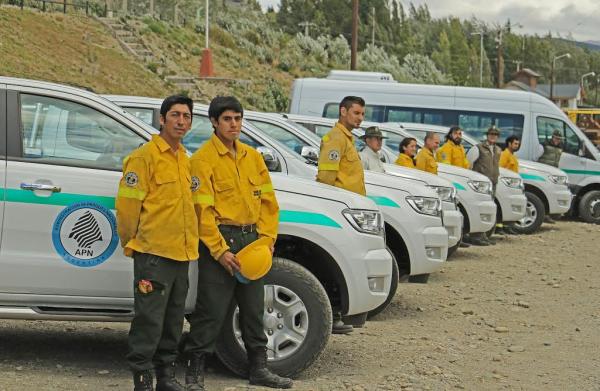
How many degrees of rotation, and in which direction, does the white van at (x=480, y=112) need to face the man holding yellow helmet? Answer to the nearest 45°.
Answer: approximately 90° to its right

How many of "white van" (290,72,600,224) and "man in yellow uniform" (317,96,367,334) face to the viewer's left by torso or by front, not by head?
0

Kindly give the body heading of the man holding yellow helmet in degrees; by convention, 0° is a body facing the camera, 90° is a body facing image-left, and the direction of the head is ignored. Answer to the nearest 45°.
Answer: approximately 315°

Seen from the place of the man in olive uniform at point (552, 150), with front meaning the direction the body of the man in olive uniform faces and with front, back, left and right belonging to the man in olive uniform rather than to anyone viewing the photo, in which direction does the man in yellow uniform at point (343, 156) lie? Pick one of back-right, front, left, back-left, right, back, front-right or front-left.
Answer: front-right

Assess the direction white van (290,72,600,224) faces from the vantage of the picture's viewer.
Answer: facing to the right of the viewer

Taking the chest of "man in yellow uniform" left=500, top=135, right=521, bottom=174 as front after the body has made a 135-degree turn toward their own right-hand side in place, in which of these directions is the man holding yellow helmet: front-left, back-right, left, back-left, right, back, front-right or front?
left

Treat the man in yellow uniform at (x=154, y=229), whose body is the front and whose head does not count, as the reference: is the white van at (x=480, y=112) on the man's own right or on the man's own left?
on the man's own left

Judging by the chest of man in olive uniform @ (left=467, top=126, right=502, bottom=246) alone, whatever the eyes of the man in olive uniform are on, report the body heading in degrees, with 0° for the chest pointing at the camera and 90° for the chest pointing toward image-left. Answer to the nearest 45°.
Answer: approximately 315°
